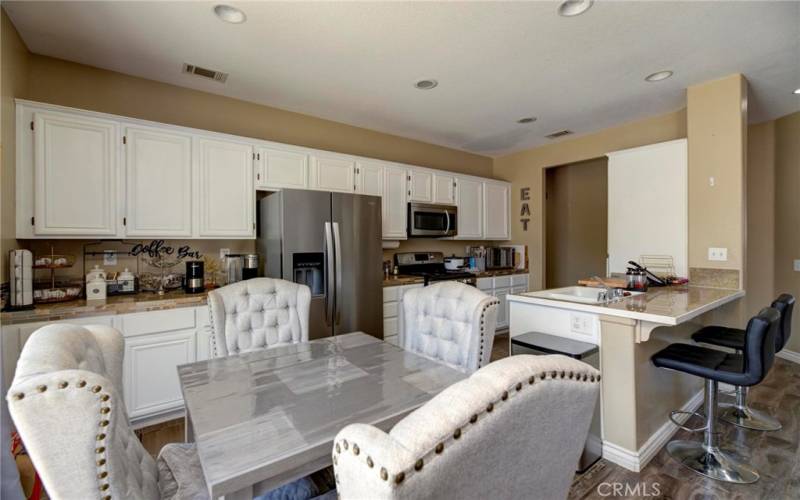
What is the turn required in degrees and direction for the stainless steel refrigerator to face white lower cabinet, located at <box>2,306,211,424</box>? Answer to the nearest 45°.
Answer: approximately 135° to its right

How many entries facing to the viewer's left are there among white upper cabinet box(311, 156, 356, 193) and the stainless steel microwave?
0

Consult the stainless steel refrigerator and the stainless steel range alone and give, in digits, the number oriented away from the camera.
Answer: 0

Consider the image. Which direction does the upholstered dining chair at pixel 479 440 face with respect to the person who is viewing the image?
facing away from the viewer and to the left of the viewer

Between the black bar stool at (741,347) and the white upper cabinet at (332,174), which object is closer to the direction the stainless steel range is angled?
the black bar stool

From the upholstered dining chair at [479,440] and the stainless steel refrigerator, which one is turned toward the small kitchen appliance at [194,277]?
the upholstered dining chair

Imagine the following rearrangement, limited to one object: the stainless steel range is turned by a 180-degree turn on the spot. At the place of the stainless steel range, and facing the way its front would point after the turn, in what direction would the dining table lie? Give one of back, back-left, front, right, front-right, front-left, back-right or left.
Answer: back-left

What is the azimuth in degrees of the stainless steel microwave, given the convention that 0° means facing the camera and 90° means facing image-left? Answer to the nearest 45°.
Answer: approximately 315°

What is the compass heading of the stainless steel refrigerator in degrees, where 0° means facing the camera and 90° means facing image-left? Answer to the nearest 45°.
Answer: approximately 315°

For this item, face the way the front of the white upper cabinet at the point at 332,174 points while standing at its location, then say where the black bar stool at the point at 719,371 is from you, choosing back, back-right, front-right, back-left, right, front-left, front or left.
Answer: front

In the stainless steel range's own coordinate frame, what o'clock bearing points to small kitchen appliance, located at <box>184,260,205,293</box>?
The small kitchen appliance is roughly at 3 o'clock from the stainless steel range.

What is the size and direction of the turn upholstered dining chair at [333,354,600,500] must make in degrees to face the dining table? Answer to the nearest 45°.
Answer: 0° — it already faces it

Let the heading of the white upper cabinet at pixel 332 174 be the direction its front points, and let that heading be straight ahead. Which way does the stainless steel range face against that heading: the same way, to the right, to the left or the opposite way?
the same way

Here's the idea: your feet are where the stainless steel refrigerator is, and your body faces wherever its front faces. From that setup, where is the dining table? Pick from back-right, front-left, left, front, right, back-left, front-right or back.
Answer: front-right

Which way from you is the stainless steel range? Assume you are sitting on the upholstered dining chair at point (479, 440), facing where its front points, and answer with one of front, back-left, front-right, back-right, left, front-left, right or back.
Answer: front-right

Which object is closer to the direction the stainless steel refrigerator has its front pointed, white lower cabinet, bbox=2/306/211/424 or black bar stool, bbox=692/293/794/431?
the black bar stool
